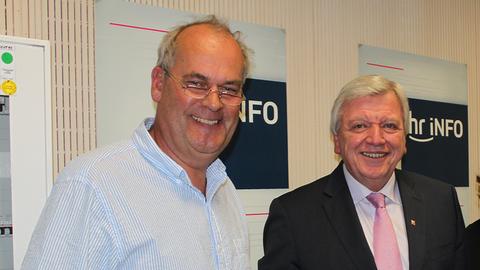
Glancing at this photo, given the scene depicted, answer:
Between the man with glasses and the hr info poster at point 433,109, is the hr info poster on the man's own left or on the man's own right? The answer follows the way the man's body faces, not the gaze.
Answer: on the man's own left

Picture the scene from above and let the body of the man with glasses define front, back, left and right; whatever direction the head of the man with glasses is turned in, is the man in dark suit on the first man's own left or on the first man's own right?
on the first man's own left

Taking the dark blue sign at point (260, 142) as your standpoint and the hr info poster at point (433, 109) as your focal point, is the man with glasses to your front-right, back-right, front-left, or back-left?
back-right

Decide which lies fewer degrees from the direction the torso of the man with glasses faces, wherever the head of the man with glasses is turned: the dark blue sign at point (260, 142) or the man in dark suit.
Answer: the man in dark suit

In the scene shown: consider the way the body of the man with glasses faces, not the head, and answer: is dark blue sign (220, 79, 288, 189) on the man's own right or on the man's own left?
on the man's own left

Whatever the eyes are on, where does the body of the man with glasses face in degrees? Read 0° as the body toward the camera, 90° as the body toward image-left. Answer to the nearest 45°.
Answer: approximately 315°
